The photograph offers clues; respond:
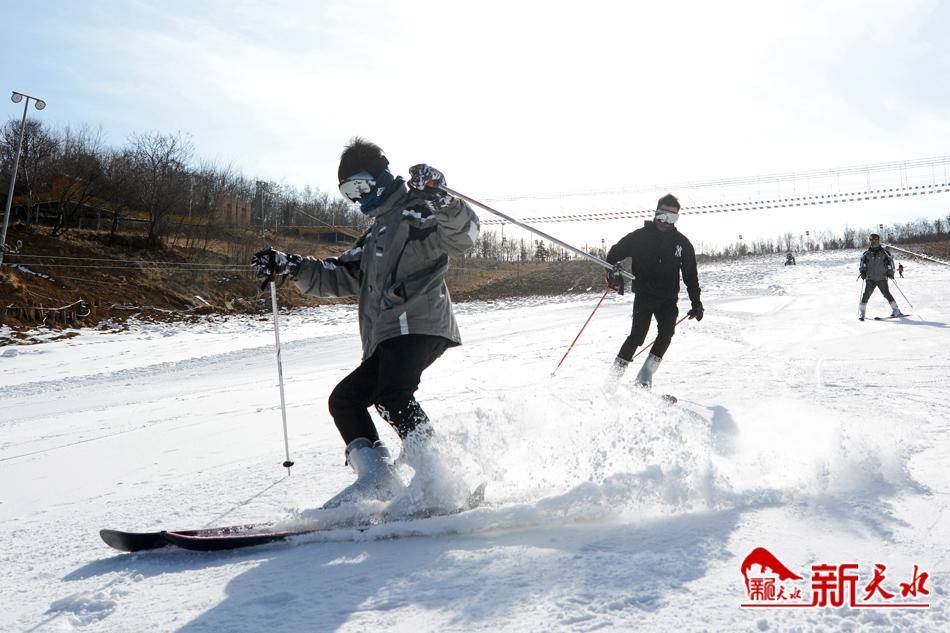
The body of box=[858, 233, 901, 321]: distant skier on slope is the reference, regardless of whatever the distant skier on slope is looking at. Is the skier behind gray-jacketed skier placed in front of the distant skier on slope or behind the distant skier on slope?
in front

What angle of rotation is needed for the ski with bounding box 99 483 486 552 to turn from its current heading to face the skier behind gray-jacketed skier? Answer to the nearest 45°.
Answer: approximately 135° to its right

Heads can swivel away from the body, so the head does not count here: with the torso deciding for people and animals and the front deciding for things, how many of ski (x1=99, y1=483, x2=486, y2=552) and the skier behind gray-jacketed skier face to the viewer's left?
1

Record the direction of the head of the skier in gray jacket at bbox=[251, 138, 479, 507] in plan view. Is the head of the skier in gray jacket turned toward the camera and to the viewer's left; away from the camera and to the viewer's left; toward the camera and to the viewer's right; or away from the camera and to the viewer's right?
toward the camera and to the viewer's left

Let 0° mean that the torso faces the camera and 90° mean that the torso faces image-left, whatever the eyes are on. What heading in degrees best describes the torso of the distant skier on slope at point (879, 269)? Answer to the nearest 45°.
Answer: approximately 0°

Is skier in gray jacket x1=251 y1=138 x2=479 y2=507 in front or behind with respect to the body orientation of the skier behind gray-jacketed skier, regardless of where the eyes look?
in front

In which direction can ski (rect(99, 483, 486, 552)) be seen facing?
to the viewer's left

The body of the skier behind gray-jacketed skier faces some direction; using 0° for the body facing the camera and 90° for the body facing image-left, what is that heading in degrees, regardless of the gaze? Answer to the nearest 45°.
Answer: approximately 0°

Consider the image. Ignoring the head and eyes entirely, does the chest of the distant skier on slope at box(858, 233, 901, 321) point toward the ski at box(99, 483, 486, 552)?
yes

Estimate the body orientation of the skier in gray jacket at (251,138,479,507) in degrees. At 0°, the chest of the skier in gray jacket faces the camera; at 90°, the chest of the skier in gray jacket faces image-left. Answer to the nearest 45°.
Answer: approximately 45°

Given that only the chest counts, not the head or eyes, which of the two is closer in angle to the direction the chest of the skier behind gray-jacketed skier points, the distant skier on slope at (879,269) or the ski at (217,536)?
the ski
